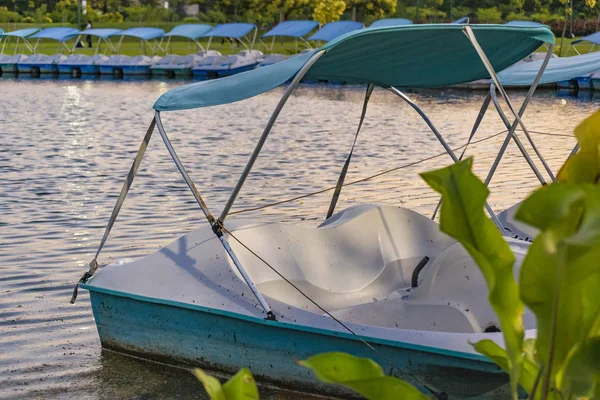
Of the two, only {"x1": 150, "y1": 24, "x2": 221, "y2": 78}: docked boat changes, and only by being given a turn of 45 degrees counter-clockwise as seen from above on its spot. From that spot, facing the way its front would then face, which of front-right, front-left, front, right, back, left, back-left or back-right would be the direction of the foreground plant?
back

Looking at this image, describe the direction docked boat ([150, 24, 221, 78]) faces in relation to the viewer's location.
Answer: facing away from the viewer and to the right of the viewer

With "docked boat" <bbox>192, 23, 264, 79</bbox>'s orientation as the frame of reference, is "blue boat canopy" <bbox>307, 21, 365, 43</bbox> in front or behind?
in front

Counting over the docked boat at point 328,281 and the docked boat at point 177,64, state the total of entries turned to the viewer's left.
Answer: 0

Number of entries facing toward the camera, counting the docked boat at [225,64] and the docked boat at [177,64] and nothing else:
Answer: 0

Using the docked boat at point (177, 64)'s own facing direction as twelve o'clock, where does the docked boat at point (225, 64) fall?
the docked boat at point (225, 64) is roughly at 3 o'clock from the docked boat at point (177, 64).

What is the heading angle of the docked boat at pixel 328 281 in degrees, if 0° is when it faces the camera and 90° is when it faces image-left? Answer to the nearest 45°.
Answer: approximately 315°
